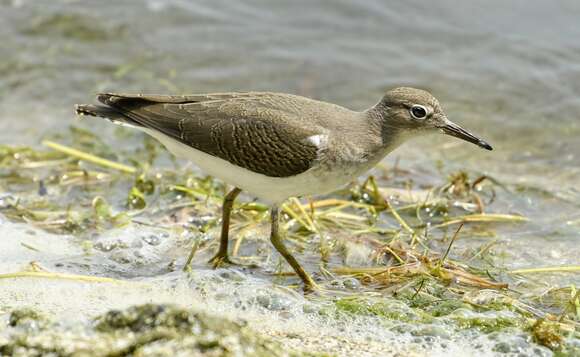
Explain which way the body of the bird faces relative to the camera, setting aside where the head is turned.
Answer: to the viewer's right

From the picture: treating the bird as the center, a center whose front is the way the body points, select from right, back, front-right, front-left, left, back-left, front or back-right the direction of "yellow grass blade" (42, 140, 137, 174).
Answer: back-left
